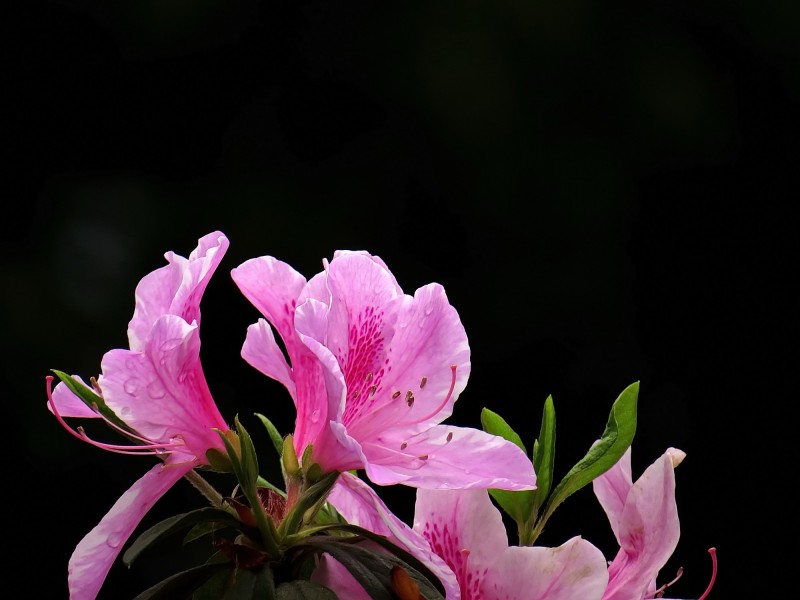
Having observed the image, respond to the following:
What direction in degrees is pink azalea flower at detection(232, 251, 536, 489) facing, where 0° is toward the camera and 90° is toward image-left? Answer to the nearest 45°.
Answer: approximately 315°

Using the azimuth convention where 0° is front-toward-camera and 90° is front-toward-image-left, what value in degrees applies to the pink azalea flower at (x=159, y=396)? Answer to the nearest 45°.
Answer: approximately 90°

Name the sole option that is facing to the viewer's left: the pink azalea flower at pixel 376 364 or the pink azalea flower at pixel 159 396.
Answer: the pink azalea flower at pixel 159 396

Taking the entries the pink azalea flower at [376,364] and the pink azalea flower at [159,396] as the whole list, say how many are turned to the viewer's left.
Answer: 1
